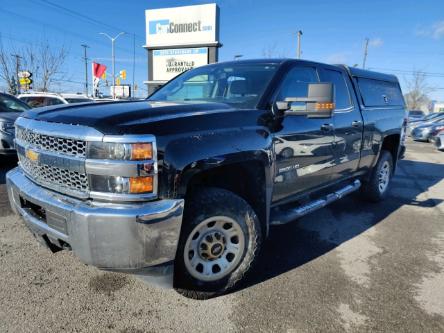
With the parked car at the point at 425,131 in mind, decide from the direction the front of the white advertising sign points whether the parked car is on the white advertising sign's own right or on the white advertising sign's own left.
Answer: on the white advertising sign's own left

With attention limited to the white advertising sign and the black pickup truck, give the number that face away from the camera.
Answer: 0

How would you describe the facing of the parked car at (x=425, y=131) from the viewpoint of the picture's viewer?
facing the viewer and to the left of the viewer

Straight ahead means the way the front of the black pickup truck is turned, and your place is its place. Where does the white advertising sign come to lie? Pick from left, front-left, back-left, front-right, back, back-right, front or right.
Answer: back-right

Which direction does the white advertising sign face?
toward the camera

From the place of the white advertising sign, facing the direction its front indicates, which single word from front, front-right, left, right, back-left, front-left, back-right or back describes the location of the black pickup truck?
front

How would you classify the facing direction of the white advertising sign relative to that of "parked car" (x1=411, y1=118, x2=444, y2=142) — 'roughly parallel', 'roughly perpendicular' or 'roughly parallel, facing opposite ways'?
roughly perpendicular

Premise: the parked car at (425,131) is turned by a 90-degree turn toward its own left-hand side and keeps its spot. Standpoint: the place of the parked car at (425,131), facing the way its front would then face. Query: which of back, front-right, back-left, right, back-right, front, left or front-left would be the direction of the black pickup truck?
front-right

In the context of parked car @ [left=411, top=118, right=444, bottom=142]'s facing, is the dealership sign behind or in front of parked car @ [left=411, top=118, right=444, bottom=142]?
in front
